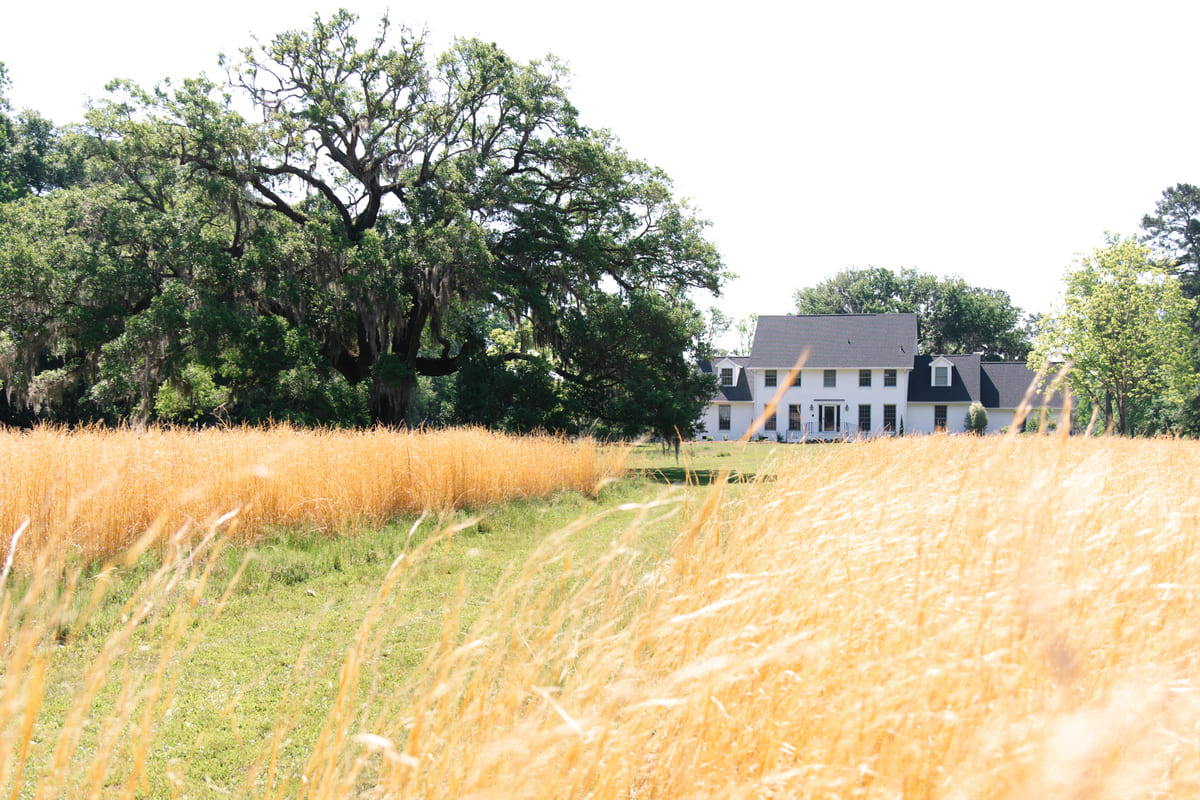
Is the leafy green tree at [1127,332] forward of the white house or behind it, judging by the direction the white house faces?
forward

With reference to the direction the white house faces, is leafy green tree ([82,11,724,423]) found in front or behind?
in front

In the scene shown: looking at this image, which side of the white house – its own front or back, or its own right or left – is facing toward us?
front

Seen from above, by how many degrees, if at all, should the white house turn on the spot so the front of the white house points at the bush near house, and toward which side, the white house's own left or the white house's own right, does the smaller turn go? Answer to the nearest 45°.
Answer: approximately 45° to the white house's own left

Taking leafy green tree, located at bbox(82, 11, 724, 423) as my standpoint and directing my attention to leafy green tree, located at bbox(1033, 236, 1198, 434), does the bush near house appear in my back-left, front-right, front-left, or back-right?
front-left
